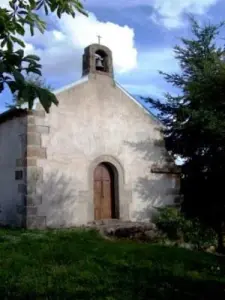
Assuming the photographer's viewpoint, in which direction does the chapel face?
facing the viewer and to the right of the viewer

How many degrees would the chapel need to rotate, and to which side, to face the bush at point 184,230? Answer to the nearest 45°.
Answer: approximately 45° to its left
